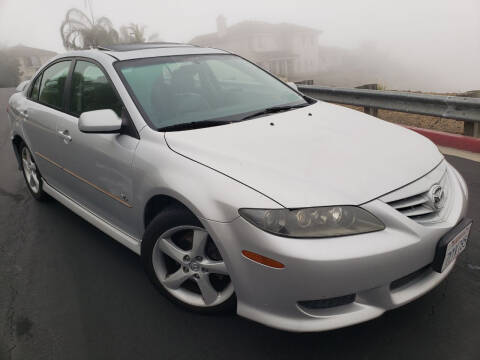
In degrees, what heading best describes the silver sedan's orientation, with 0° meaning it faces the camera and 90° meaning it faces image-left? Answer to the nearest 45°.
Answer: approximately 315°

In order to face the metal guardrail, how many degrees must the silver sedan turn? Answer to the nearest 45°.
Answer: approximately 90° to its left
